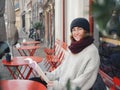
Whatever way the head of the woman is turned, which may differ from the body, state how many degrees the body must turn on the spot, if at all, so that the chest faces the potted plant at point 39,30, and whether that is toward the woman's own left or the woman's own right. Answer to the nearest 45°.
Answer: approximately 135° to the woman's own right

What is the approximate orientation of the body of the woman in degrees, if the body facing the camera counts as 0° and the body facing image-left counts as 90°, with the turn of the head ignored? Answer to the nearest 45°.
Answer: approximately 45°
